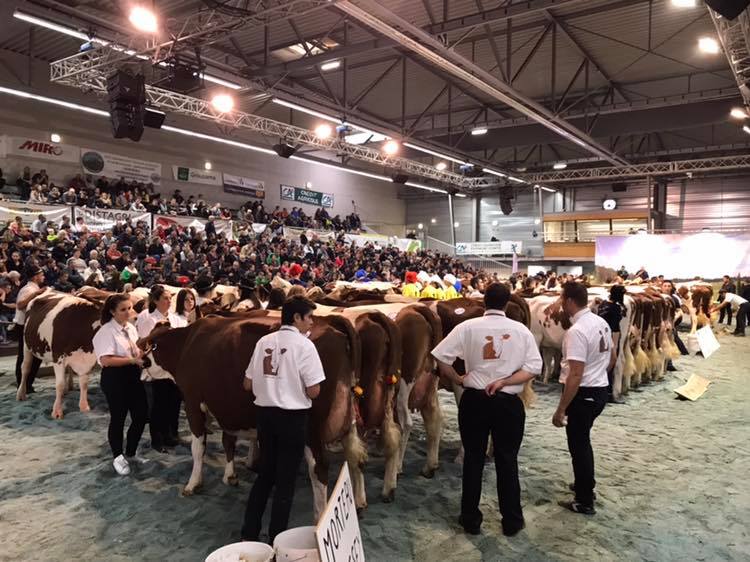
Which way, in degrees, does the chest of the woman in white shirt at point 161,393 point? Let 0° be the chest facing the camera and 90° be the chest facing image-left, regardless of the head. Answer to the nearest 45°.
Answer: approximately 315°

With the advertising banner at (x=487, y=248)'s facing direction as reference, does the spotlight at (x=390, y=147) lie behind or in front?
in front

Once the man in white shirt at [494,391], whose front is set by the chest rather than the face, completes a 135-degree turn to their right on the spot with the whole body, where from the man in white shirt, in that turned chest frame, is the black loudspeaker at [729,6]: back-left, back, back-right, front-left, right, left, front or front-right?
left

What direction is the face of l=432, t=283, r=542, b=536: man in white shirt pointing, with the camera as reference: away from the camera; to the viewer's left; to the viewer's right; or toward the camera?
away from the camera

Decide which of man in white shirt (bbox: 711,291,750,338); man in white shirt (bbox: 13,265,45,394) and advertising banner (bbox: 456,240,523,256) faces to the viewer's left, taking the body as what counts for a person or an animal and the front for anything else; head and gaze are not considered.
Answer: man in white shirt (bbox: 711,291,750,338)

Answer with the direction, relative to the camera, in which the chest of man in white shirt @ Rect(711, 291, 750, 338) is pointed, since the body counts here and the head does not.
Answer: to the viewer's left

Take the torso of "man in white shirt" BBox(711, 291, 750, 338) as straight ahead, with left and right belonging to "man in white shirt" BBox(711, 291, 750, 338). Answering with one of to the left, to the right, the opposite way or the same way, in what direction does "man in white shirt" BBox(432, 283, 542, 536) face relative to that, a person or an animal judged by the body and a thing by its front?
to the right

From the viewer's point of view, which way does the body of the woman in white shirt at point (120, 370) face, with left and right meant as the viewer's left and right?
facing the viewer and to the right of the viewer

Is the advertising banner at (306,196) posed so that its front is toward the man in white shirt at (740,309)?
yes

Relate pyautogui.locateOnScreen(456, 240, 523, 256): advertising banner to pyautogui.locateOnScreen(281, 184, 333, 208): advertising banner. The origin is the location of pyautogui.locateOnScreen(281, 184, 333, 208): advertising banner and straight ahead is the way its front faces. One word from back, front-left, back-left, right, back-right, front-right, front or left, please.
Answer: front-left

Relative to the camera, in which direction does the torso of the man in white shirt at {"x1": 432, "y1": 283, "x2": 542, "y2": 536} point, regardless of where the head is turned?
away from the camera

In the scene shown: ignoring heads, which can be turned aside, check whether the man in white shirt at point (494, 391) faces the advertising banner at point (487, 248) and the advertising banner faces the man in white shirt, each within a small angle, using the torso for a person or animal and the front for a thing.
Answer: yes

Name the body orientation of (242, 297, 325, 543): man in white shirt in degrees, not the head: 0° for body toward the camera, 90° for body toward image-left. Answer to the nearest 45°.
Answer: approximately 225°
